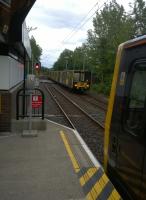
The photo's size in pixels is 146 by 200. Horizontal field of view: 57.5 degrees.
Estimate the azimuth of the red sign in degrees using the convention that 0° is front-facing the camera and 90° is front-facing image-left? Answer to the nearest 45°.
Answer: approximately 0°

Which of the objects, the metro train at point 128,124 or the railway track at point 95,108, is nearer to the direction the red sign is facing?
the metro train

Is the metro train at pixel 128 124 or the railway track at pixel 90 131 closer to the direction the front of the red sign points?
the metro train

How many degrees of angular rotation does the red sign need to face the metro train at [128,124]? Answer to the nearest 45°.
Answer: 0° — it already faces it
